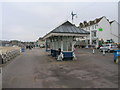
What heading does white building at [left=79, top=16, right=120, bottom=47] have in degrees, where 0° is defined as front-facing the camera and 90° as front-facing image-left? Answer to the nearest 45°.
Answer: approximately 45°
